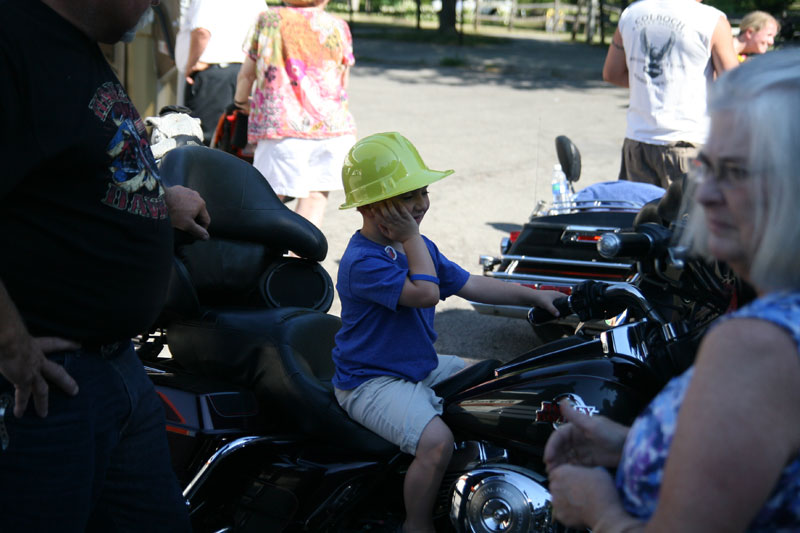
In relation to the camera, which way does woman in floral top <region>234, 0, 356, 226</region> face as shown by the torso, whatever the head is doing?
away from the camera

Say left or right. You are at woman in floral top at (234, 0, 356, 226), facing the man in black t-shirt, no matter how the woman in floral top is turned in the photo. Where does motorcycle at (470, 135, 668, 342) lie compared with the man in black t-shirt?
left

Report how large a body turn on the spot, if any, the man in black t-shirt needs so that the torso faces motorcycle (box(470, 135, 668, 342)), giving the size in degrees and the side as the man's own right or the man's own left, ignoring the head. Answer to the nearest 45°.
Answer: approximately 90° to the man's own left

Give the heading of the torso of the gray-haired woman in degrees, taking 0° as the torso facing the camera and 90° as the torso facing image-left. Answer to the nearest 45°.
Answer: approximately 90°

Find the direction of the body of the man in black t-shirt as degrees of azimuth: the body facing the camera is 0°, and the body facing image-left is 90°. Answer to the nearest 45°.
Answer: approximately 315°

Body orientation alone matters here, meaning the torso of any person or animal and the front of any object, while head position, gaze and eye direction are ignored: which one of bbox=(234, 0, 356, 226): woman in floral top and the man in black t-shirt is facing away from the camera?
the woman in floral top

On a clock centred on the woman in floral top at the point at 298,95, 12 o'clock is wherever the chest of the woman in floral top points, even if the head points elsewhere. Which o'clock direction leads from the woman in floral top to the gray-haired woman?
The gray-haired woman is roughly at 6 o'clock from the woman in floral top.

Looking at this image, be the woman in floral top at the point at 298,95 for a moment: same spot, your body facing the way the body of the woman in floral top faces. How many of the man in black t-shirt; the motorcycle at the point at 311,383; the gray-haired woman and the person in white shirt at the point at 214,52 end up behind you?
3

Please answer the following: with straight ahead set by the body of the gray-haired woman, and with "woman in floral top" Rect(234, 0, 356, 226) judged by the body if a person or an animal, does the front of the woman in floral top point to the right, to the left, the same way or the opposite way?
to the right

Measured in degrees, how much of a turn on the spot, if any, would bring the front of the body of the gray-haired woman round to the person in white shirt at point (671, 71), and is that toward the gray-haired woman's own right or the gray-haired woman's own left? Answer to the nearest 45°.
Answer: approximately 90° to the gray-haired woman's own right

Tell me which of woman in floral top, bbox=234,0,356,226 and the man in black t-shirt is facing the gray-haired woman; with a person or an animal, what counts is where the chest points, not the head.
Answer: the man in black t-shirt

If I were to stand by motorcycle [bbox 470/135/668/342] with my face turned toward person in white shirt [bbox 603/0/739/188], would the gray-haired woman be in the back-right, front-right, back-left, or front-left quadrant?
back-right
